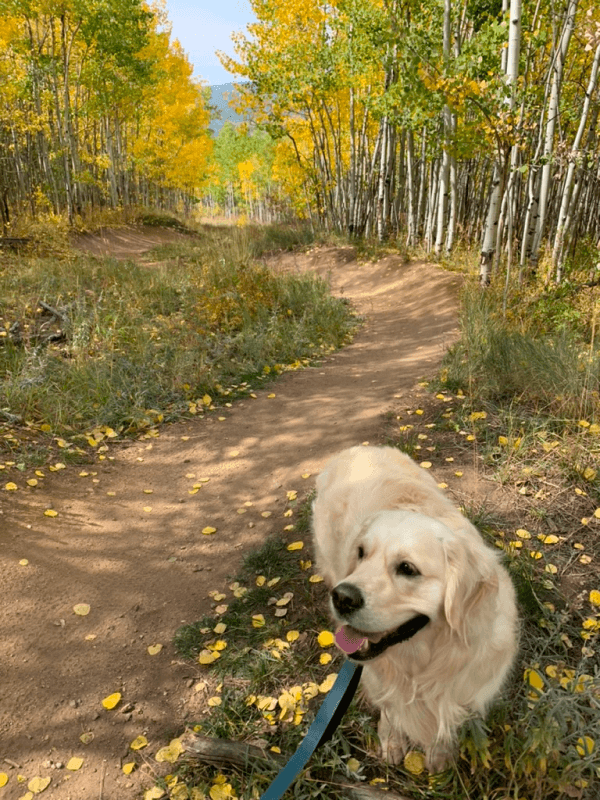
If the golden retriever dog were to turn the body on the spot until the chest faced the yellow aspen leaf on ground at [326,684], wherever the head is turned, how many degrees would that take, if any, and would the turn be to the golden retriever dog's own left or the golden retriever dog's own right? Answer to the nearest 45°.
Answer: approximately 135° to the golden retriever dog's own right

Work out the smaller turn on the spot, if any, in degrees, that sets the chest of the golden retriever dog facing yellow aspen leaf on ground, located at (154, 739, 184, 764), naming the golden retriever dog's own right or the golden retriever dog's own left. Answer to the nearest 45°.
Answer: approximately 90° to the golden retriever dog's own right

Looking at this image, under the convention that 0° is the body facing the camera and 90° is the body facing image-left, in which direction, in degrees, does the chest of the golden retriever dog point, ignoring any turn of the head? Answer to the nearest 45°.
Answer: approximately 0°

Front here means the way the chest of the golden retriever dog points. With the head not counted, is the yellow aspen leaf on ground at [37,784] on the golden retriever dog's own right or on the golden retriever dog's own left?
on the golden retriever dog's own right
